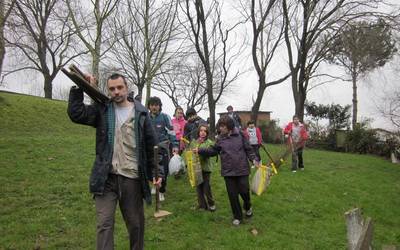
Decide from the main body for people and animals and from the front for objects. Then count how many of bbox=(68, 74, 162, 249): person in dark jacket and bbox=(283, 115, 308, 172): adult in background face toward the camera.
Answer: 2

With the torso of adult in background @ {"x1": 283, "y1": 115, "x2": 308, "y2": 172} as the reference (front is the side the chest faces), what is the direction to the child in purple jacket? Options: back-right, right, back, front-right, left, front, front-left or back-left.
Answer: front

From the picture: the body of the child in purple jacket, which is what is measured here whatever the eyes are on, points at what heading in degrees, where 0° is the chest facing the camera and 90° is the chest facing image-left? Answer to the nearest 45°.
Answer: approximately 45°

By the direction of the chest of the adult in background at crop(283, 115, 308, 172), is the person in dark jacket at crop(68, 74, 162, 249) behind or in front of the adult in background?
in front

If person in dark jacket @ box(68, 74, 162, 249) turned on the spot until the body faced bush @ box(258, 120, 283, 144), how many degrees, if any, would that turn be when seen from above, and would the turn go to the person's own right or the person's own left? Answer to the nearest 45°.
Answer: approximately 135° to the person's own left

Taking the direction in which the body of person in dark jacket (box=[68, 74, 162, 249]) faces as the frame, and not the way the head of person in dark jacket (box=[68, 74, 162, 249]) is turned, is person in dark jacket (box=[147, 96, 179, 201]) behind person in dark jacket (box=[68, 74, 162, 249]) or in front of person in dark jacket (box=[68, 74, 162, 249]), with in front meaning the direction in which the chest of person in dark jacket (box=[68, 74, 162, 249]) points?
behind

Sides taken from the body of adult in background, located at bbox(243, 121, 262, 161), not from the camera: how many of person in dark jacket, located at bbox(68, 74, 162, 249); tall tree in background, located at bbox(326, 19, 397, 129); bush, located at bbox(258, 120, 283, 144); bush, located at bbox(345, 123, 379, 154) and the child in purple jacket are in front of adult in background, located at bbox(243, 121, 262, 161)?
2

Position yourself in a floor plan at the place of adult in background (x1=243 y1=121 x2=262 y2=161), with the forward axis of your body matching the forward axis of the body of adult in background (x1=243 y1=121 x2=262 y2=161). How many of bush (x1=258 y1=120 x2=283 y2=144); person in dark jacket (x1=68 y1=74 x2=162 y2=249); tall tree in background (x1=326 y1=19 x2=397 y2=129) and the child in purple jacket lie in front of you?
2

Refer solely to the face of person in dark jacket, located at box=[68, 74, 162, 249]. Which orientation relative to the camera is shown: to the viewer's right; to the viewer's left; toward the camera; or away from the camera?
toward the camera

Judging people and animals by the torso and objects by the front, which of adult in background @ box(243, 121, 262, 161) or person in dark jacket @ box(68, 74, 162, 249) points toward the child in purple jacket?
the adult in background

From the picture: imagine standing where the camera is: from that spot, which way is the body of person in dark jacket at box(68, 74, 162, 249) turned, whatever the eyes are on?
toward the camera

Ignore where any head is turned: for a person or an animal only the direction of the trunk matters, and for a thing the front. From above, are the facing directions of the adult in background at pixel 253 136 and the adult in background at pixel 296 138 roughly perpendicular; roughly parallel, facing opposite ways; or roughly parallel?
roughly parallel

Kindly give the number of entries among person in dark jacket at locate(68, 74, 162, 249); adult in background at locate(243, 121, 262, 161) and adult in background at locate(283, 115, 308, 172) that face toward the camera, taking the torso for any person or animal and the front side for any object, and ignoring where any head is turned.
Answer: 3

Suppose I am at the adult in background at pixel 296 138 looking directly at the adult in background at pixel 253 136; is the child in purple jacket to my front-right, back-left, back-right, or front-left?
front-left

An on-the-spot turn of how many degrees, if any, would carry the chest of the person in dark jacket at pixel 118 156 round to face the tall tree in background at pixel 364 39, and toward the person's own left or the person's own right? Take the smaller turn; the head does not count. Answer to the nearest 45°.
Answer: approximately 135° to the person's own left
